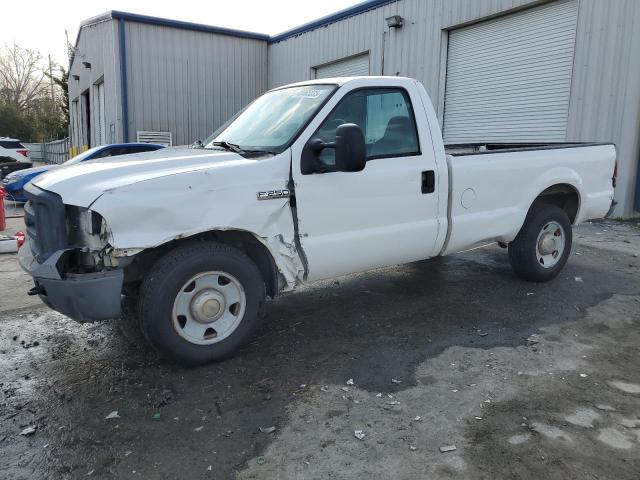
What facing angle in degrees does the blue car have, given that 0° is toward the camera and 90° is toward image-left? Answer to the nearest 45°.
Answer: approximately 45°

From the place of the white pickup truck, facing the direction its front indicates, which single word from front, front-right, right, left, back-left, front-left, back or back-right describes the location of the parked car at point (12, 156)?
right

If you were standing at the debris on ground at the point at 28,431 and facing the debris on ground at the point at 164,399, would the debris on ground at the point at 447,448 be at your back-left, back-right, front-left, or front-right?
front-right

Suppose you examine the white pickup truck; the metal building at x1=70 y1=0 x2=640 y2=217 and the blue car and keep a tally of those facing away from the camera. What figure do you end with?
0

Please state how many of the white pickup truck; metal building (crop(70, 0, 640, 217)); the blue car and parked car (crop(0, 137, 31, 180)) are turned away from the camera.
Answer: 0

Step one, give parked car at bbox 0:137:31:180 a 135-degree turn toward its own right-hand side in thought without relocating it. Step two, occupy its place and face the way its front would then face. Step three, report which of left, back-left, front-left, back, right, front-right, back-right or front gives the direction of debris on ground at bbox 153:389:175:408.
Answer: back-right

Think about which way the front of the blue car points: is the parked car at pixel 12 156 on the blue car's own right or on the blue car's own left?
on the blue car's own right

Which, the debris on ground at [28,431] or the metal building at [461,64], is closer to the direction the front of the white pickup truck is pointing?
the debris on ground

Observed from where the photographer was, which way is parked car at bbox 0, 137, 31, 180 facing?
facing to the left of the viewer

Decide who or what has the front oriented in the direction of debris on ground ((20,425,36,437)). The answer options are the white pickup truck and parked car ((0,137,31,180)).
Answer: the white pickup truck
